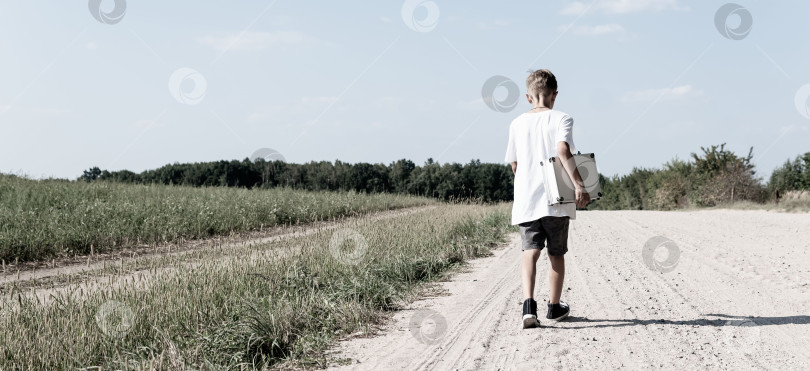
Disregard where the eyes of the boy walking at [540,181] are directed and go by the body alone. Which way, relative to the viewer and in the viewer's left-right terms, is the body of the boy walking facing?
facing away from the viewer
